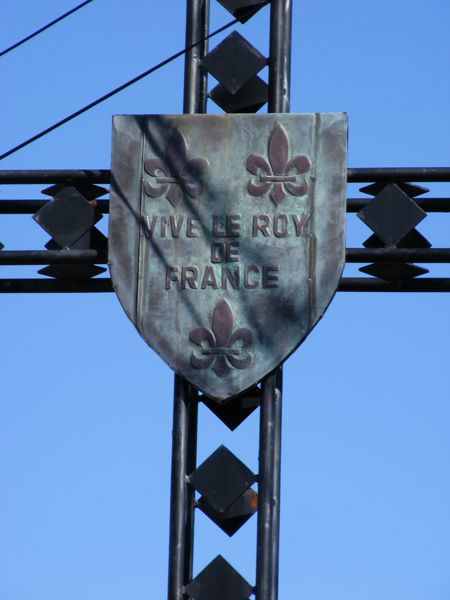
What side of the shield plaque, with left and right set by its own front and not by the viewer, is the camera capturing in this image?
front
